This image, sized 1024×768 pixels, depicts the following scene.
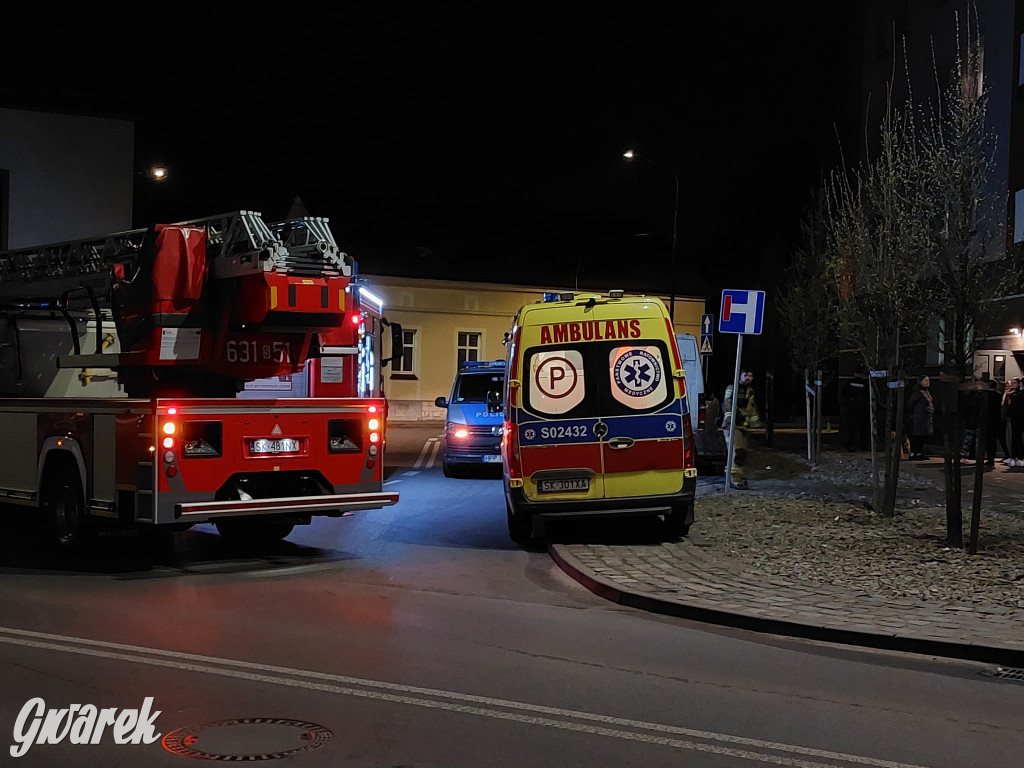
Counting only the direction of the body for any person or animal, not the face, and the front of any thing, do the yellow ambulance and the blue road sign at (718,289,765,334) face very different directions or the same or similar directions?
very different directions

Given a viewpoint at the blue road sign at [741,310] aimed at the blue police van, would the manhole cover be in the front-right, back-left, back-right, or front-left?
back-left

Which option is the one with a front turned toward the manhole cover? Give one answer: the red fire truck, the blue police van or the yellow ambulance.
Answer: the blue police van

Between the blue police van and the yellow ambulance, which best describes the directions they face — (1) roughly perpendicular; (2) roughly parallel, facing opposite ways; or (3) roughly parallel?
roughly parallel, facing opposite ways

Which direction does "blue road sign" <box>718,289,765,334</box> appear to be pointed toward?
toward the camera

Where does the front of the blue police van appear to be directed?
toward the camera

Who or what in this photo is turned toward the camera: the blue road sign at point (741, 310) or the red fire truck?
the blue road sign

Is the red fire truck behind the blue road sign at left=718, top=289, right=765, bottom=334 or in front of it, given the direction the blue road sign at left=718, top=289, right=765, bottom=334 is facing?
in front

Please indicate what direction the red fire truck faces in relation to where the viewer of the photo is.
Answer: facing away from the viewer and to the left of the viewer

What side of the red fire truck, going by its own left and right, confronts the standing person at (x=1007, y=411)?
right

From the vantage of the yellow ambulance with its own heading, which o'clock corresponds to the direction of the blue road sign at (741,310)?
The blue road sign is roughly at 3 o'clock from the yellow ambulance.

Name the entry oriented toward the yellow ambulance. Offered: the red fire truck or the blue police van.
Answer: the blue police van

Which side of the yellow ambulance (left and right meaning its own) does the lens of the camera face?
back

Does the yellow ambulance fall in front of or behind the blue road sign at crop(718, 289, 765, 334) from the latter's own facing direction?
in front

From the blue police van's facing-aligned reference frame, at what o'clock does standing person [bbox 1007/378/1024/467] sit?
The standing person is roughly at 9 o'clock from the blue police van.

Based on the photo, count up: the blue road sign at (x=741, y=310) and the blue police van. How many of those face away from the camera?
0

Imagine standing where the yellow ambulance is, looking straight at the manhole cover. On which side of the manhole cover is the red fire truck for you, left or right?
right
